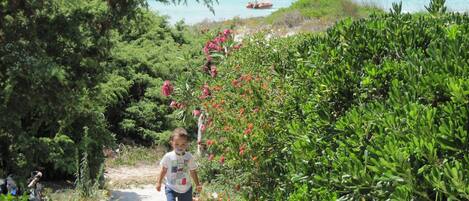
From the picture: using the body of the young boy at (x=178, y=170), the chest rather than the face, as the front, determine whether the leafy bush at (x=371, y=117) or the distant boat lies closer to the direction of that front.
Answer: the leafy bush

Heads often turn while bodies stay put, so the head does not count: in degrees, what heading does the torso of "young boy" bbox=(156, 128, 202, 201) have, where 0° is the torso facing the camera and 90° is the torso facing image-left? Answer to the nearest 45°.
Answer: approximately 0°

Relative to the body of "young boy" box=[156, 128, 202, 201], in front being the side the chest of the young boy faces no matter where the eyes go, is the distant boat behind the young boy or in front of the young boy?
behind
